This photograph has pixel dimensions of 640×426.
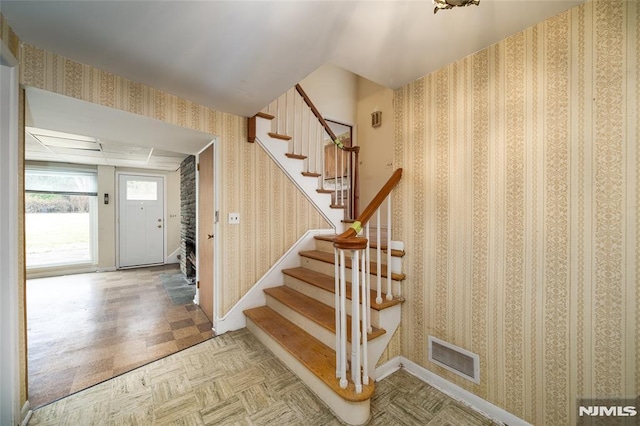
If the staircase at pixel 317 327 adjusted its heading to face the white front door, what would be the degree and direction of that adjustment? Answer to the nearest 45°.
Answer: approximately 90° to its right

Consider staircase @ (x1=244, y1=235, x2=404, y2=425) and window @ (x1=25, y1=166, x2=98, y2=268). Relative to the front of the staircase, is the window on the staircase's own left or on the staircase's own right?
on the staircase's own right

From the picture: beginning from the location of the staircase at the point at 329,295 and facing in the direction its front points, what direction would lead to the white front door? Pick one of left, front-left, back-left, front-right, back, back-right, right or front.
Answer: right

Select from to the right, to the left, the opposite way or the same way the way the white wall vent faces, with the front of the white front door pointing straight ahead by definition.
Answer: to the right

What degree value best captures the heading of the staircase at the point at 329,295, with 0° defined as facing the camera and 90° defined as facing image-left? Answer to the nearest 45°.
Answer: approximately 45°

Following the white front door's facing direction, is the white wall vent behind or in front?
in front

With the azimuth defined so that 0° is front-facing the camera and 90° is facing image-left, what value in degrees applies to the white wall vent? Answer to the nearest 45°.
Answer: approximately 45°

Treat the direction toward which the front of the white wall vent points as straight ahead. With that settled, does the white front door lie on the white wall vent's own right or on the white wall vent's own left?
on the white wall vent's own right

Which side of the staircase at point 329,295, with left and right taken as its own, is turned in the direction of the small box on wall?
back

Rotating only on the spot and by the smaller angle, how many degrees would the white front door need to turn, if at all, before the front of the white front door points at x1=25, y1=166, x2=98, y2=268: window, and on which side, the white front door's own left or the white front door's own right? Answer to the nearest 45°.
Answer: approximately 90° to the white front door's own right
